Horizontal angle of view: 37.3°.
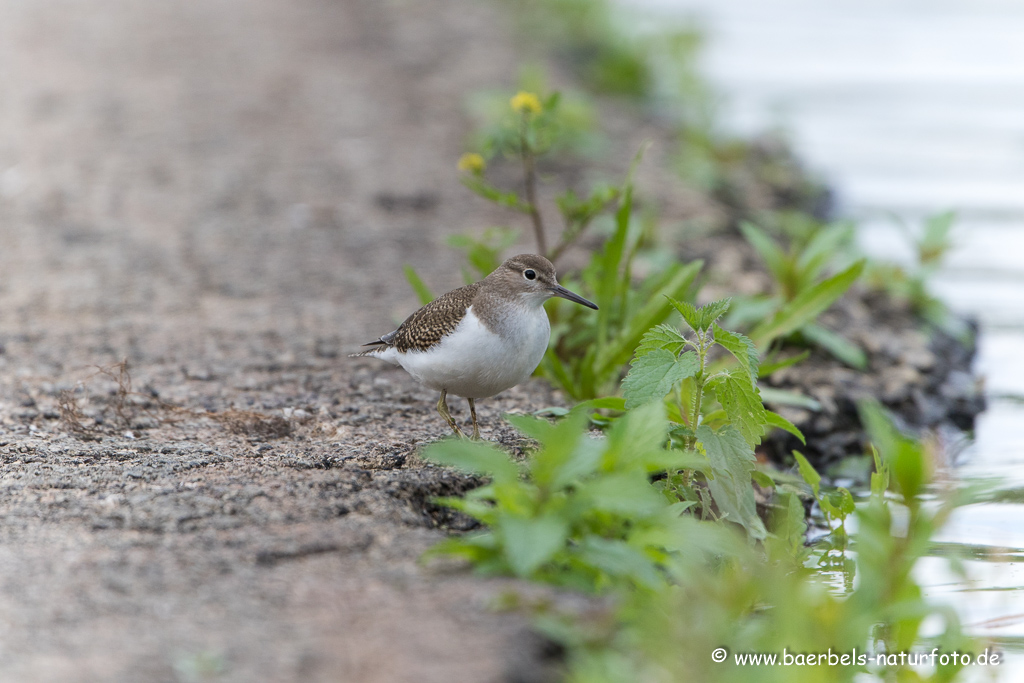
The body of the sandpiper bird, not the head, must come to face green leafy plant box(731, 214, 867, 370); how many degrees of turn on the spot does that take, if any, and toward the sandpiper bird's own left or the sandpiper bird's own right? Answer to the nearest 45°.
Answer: approximately 90° to the sandpiper bird's own left

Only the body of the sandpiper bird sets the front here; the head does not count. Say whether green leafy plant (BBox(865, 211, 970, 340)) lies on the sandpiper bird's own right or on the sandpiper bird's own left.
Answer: on the sandpiper bird's own left

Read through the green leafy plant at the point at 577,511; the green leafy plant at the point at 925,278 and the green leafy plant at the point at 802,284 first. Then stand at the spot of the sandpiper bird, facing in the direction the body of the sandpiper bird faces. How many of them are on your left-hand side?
2

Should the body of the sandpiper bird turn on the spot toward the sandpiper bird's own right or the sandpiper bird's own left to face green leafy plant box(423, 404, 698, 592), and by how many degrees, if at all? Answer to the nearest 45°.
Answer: approximately 45° to the sandpiper bird's own right

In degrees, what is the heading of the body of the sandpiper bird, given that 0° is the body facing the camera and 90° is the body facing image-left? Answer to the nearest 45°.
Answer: approximately 315°

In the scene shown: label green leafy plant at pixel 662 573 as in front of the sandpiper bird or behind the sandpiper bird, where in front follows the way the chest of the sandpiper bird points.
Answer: in front
